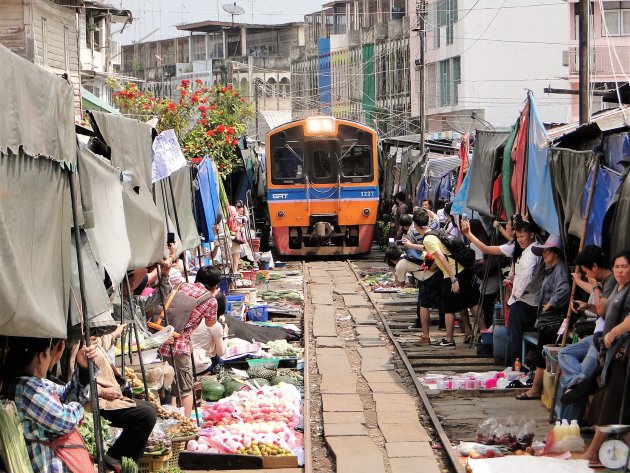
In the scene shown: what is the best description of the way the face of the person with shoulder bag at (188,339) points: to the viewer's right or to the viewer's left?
to the viewer's right

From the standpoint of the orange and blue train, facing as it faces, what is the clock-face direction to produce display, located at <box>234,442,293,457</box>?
The produce display is roughly at 12 o'clock from the orange and blue train.

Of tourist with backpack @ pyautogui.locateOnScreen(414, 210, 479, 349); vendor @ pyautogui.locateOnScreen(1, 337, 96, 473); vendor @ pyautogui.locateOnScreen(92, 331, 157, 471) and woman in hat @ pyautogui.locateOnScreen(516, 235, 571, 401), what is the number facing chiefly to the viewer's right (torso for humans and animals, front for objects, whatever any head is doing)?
2

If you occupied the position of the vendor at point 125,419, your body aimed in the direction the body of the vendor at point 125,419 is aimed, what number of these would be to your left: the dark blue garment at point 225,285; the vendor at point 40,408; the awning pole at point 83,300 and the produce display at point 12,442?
1

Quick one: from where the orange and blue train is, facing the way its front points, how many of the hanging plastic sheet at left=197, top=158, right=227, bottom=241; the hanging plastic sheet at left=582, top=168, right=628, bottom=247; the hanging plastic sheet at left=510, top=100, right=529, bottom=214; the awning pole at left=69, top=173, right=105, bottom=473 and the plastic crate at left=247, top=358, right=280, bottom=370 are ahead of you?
5

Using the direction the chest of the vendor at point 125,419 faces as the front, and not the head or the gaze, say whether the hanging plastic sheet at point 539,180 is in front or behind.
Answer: in front

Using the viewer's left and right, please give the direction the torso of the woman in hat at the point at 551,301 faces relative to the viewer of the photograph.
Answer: facing to the left of the viewer

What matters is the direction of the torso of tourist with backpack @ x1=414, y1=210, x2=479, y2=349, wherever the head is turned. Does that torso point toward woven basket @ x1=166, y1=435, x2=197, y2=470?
no

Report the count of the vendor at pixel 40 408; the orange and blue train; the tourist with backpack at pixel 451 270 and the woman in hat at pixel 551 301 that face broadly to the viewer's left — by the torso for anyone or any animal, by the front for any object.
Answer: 2

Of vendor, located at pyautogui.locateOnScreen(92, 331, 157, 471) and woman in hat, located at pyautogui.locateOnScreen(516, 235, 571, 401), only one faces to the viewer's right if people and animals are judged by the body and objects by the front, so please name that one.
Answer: the vendor

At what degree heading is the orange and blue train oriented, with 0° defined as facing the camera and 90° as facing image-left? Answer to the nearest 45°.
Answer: approximately 0°

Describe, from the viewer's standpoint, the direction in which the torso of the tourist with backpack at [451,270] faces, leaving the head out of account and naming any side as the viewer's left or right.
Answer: facing to the left of the viewer

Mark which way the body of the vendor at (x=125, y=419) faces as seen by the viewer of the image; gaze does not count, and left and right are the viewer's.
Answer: facing to the right of the viewer

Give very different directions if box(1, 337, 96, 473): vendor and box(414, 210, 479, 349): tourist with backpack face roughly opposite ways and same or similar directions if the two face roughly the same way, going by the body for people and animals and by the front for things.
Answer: very different directions

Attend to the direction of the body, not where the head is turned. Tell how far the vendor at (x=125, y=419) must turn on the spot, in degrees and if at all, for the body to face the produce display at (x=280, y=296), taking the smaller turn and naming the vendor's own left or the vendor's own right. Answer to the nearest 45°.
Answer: approximately 90° to the vendor's own left

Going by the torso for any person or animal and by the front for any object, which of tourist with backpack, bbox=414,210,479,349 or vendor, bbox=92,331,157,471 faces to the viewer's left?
the tourist with backpack

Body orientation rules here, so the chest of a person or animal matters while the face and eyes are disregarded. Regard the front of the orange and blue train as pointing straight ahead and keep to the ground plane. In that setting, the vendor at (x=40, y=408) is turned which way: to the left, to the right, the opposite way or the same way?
to the left

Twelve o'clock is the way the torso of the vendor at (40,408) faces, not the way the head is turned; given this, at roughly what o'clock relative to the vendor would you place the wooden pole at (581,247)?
The wooden pole is roughly at 11 o'clock from the vendor.

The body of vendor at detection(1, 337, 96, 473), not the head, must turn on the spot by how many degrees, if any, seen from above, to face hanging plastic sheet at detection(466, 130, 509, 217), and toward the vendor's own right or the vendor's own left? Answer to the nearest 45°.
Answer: approximately 45° to the vendor's own left

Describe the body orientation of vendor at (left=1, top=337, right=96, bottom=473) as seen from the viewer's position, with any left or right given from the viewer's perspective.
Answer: facing to the right of the viewer

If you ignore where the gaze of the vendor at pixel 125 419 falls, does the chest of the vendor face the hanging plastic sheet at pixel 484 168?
no

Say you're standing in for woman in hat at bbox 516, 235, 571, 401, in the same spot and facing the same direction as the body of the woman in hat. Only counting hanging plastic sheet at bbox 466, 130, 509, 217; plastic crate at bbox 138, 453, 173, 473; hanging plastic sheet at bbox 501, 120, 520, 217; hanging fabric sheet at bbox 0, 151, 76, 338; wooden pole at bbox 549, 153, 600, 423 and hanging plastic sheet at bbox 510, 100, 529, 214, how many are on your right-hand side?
3
